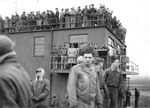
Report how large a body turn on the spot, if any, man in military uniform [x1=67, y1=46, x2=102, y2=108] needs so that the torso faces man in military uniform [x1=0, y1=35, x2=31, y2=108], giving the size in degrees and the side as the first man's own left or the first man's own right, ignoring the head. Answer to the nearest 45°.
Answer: approximately 45° to the first man's own right

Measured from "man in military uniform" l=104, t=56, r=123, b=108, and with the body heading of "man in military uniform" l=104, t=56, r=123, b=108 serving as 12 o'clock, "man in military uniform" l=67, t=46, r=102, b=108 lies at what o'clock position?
"man in military uniform" l=67, t=46, r=102, b=108 is roughly at 2 o'clock from "man in military uniform" l=104, t=56, r=123, b=108.

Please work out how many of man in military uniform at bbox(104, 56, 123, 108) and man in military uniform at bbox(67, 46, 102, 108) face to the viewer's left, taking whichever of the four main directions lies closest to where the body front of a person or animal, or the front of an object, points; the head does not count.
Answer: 0

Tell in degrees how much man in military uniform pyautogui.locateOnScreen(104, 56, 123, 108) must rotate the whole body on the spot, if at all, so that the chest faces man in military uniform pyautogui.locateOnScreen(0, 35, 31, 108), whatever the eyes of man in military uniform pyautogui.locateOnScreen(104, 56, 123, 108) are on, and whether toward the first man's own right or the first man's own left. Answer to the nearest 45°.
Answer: approximately 45° to the first man's own right

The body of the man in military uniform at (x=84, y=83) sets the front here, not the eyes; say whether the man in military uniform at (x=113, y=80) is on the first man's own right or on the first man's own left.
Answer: on the first man's own left

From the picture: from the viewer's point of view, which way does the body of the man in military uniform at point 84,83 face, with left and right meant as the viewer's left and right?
facing the viewer and to the right of the viewer
